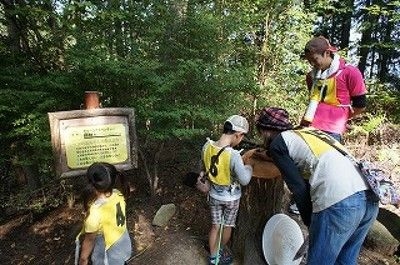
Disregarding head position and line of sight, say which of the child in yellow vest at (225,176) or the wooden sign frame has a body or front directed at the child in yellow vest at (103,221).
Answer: the wooden sign frame

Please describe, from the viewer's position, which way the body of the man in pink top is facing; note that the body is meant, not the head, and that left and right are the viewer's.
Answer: facing the viewer and to the left of the viewer

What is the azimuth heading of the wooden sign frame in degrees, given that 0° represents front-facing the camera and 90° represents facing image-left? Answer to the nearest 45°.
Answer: approximately 0°

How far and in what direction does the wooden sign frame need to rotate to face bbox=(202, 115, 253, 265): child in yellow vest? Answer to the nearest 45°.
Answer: approximately 45° to its left

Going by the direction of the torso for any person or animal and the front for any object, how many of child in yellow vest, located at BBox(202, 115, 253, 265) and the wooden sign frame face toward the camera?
1

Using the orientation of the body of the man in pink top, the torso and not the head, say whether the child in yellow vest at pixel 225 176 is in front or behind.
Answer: in front

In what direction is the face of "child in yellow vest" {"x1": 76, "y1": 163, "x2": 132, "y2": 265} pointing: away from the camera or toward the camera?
away from the camera

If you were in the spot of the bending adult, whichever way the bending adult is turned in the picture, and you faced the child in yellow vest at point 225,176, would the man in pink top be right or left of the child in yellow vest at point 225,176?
right

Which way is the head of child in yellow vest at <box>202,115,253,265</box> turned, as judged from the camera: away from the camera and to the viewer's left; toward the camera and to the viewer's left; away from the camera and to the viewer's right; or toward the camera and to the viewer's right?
away from the camera and to the viewer's right

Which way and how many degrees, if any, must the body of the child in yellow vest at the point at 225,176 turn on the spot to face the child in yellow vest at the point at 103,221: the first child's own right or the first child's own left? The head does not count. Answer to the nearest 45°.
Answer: approximately 180°

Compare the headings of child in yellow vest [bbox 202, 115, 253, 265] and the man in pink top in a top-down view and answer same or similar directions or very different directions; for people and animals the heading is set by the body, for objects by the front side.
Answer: very different directions

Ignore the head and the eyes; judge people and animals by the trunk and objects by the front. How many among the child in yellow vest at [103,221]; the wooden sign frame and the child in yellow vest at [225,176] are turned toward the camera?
1

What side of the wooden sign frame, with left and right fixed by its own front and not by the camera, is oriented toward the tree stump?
left

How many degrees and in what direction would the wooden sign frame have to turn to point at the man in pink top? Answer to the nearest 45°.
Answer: approximately 90° to its left

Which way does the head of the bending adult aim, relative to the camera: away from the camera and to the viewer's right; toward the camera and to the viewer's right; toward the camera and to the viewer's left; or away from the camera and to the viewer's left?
away from the camera and to the viewer's left
